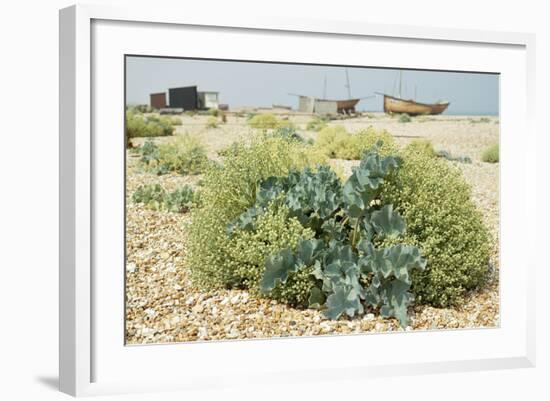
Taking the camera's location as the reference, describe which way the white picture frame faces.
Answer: facing the viewer and to the right of the viewer
